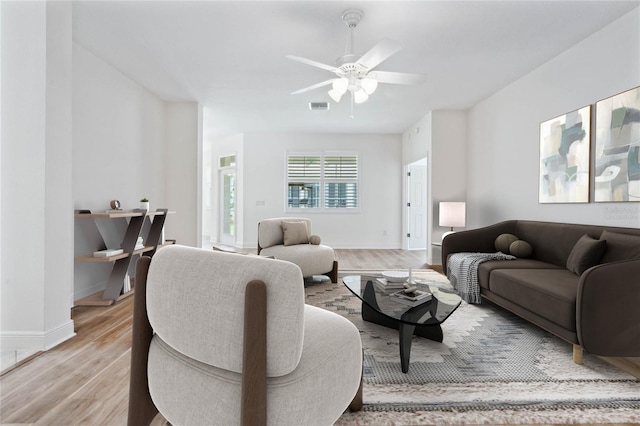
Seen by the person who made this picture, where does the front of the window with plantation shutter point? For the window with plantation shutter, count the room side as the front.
facing the viewer

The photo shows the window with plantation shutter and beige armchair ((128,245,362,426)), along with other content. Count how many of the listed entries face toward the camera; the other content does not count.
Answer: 1

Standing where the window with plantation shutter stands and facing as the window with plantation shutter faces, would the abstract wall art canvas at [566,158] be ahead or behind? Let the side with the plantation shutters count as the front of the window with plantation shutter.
ahead

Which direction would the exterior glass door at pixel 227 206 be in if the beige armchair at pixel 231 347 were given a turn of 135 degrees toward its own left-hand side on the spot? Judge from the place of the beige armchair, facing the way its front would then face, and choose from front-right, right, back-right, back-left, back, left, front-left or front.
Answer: right

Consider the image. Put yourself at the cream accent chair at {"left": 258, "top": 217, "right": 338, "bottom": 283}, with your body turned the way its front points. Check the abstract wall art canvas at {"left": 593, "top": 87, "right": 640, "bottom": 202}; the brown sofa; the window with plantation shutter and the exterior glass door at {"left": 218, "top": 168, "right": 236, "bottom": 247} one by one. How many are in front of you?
2

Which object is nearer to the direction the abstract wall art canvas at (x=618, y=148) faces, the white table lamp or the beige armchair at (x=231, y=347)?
the beige armchair

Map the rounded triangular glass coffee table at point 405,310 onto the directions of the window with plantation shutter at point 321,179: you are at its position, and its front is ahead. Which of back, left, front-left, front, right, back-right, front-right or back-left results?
front

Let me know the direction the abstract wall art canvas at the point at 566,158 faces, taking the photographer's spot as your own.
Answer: facing the viewer and to the left of the viewer

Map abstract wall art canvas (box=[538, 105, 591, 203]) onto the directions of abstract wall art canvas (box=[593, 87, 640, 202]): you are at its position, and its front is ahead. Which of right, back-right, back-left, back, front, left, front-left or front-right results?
right

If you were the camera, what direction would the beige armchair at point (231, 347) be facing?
facing away from the viewer and to the right of the viewer

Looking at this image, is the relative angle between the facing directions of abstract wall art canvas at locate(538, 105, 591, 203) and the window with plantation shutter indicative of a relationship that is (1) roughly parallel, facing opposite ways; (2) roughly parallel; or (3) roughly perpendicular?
roughly perpendicular

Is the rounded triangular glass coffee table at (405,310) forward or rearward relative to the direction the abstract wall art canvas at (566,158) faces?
forward

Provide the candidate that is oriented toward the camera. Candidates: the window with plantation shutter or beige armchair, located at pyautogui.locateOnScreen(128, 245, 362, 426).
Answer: the window with plantation shutter

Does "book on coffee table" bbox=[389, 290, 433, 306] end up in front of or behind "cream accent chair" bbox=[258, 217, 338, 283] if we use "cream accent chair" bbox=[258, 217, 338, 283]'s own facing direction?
in front

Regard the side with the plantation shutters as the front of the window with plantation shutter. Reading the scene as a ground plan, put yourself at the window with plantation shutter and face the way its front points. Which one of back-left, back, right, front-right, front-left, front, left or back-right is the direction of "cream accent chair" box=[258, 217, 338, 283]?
front

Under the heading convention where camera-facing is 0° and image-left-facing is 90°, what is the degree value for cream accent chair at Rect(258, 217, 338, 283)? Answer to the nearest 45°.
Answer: approximately 315°
